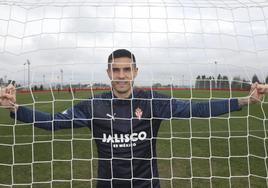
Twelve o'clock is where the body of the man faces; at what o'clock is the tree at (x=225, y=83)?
The tree is roughly at 8 o'clock from the man.

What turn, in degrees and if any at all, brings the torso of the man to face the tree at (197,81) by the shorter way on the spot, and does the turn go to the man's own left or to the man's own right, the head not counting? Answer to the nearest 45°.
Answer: approximately 135° to the man's own left

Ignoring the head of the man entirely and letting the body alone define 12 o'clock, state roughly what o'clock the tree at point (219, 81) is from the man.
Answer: The tree is roughly at 8 o'clock from the man.

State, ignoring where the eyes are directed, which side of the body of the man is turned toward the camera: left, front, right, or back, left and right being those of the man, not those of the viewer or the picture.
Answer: front
